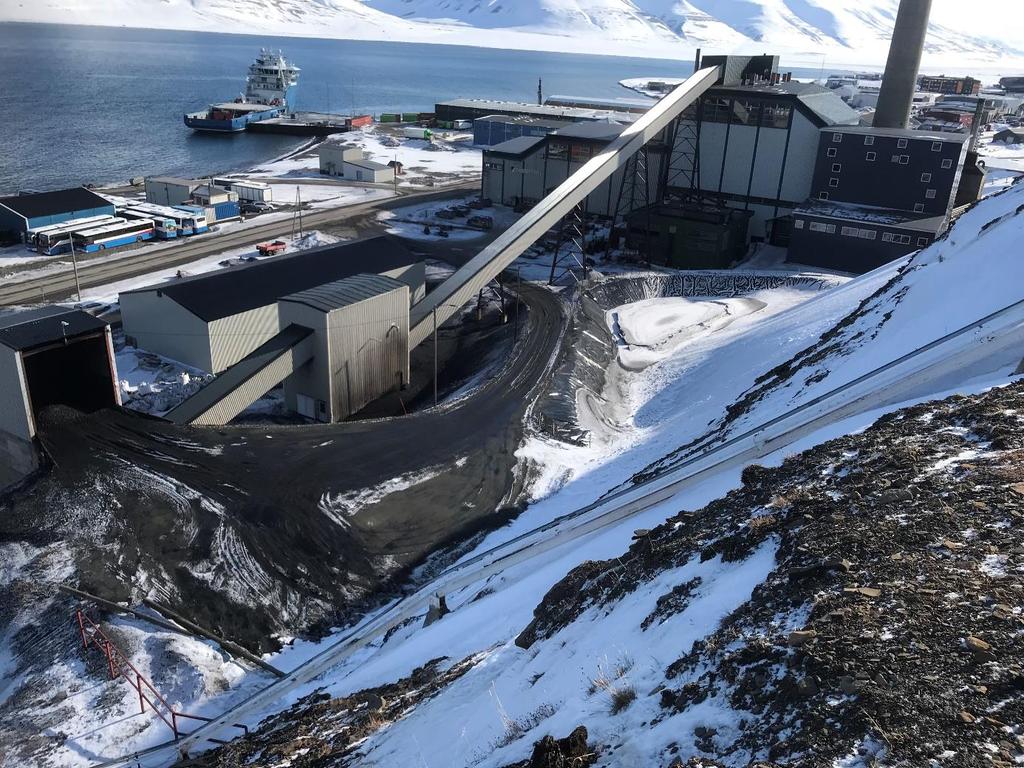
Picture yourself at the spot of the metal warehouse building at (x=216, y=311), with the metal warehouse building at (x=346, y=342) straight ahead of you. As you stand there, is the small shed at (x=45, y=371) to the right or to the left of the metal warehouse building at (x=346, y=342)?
right

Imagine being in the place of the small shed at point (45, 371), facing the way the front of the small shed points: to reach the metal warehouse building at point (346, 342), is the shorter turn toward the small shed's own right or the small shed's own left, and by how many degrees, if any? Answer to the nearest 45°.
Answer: approximately 45° to the small shed's own left

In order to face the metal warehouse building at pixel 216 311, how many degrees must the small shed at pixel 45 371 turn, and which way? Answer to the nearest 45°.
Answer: approximately 90° to its left

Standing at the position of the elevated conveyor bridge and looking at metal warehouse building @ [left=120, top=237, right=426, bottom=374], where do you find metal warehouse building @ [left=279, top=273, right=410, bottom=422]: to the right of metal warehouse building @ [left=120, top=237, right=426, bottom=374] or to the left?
left

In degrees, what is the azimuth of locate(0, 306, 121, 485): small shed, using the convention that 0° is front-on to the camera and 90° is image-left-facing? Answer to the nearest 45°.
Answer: approximately 315°

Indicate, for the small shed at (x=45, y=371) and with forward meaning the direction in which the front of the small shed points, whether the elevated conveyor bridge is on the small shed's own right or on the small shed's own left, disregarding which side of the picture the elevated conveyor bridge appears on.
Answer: on the small shed's own left

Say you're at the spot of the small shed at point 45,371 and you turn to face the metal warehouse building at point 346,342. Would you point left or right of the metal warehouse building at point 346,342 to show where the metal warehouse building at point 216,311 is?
left
